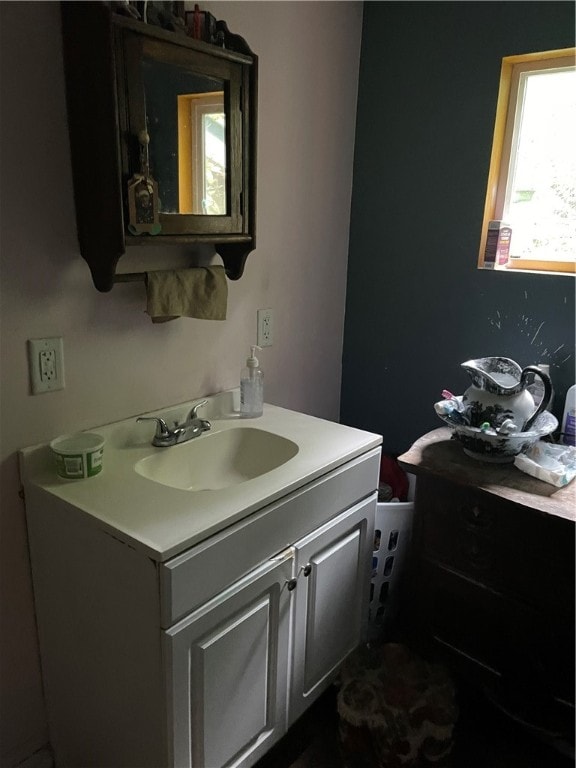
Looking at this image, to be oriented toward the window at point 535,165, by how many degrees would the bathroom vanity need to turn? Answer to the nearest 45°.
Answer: approximately 90° to its left

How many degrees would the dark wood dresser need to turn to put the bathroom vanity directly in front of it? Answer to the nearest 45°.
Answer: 0° — it already faces it

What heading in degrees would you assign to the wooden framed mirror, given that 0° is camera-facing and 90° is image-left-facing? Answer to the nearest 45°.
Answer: approximately 315°

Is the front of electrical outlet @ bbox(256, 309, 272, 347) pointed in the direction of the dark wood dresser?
yes

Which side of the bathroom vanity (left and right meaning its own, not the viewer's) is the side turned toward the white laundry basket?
left

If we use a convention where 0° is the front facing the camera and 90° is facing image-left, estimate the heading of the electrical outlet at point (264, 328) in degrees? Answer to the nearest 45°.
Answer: approximately 315°

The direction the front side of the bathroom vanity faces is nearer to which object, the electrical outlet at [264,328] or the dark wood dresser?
the dark wood dresser
